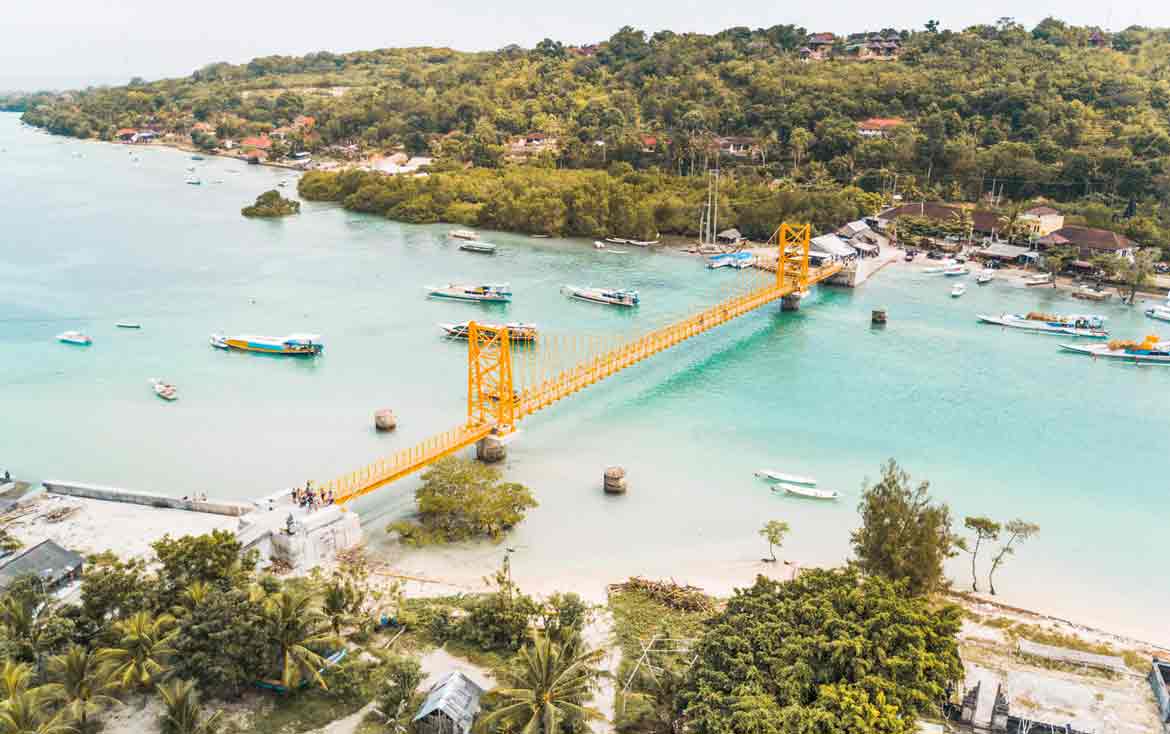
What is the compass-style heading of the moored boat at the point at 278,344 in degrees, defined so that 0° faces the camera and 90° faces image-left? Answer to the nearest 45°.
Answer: approximately 90°

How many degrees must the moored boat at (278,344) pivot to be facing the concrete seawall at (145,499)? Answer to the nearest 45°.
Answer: approximately 90° to its left

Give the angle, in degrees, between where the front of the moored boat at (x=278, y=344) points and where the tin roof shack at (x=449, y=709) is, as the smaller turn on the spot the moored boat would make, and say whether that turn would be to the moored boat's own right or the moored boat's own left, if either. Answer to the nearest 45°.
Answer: approximately 90° to the moored boat's own left

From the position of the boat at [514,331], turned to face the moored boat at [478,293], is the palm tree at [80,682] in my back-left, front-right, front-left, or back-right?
back-left

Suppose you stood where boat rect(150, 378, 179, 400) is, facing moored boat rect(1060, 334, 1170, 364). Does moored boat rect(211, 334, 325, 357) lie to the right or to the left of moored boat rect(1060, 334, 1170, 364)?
left

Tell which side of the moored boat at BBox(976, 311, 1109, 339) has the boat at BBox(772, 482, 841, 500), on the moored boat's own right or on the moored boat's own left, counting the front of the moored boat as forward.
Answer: on the moored boat's own left

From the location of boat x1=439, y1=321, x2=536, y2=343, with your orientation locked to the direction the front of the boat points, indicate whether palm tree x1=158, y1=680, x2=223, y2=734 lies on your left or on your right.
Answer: on your left

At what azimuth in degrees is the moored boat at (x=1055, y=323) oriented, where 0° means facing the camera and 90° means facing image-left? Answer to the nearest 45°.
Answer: approximately 90°

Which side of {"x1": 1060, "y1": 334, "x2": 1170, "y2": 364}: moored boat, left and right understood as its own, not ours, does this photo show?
left

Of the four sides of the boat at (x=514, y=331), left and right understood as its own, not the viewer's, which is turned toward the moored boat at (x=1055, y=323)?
back

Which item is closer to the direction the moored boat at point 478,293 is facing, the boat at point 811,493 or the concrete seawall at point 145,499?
the concrete seawall

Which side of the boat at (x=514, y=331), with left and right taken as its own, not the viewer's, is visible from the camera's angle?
left
